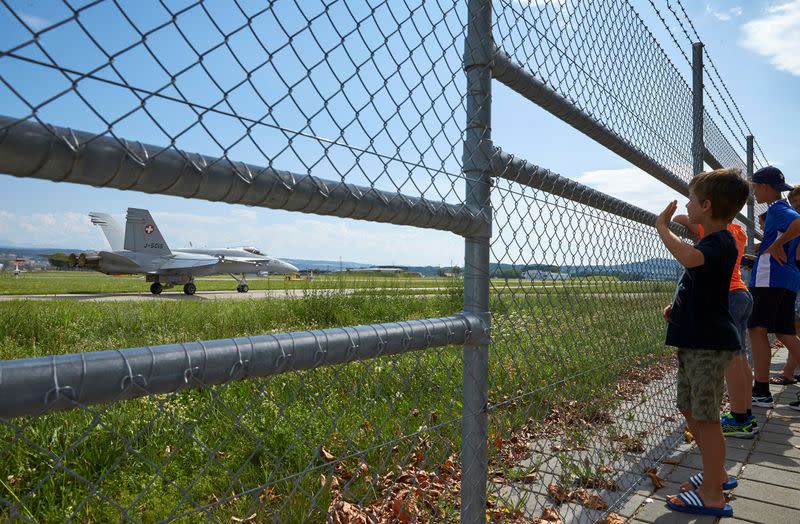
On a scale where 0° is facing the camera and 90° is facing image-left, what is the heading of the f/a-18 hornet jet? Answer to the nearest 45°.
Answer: approximately 225°

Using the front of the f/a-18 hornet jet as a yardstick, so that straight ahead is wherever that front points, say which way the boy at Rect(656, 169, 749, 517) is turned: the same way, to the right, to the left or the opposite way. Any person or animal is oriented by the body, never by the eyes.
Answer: to the left

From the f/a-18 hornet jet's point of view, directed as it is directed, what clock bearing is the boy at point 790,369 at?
The boy is roughly at 4 o'clock from the f/a-18 hornet jet.

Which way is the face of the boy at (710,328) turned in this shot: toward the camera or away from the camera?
away from the camera

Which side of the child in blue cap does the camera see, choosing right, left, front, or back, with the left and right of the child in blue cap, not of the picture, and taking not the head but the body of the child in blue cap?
left

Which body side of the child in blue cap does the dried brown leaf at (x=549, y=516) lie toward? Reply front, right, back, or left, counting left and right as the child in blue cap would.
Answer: left

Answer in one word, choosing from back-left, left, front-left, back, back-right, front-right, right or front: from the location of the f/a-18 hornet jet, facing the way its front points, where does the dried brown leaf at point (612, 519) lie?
back-right

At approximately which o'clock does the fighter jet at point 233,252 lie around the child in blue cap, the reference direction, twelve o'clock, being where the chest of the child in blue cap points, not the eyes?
The fighter jet is roughly at 1 o'clock from the child in blue cap.
